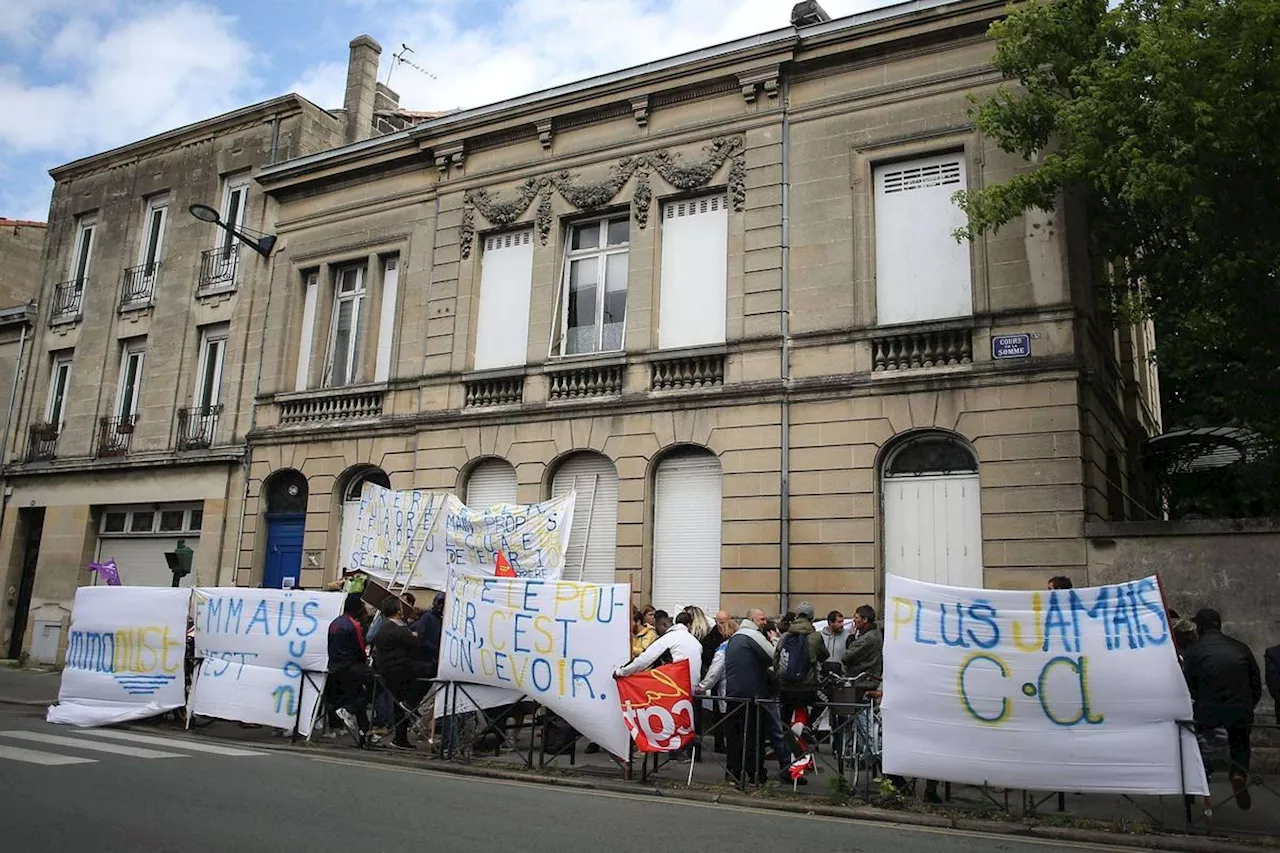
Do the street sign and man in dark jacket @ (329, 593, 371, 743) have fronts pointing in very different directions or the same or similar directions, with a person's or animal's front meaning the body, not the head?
very different directions

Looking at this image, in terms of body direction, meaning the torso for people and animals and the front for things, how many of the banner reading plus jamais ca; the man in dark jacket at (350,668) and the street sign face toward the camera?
2

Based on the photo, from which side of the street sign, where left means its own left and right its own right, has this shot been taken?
front

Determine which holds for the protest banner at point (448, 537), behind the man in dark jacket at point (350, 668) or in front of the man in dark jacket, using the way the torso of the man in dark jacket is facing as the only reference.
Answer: in front

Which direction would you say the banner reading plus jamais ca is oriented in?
toward the camera

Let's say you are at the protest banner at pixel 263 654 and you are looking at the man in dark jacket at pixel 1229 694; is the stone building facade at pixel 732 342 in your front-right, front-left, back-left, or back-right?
front-left

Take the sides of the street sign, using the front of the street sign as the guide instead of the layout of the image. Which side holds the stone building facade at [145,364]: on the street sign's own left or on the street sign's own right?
on the street sign's own right

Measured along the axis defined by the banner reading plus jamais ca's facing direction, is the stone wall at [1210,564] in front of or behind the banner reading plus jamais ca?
behind

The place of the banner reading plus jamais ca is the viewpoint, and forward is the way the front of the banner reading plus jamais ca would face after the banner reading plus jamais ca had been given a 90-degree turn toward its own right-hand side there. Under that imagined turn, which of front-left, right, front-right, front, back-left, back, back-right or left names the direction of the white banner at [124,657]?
front

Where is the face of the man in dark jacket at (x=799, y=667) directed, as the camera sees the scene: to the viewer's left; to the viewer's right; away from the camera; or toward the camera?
away from the camera

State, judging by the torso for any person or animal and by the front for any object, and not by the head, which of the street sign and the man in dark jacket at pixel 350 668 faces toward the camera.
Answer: the street sign

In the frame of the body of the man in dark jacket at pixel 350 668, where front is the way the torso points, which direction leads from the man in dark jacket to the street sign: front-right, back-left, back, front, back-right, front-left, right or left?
front-right

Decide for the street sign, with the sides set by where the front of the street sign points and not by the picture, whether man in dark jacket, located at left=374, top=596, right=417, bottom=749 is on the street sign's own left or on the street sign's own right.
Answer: on the street sign's own right

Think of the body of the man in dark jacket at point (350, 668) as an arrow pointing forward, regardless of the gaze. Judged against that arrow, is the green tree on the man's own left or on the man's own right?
on the man's own right

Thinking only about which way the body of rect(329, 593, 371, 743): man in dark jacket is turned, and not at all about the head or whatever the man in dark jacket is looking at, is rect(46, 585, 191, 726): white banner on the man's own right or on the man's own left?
on the man's own left

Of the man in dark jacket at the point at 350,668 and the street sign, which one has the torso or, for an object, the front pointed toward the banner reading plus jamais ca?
the street sign

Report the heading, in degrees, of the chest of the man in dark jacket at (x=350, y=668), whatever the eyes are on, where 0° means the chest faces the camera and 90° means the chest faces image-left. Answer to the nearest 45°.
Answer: approximately 225°
